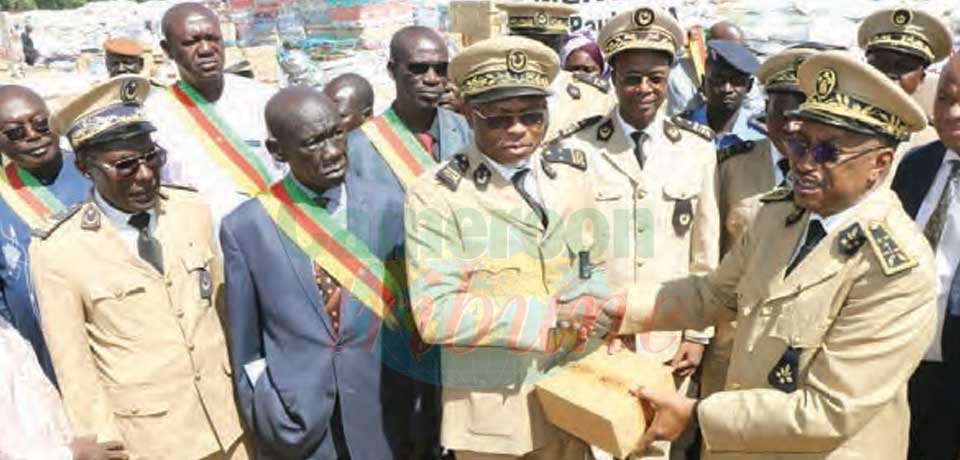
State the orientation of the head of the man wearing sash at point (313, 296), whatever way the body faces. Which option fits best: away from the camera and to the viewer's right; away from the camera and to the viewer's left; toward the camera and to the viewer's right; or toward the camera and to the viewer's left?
toward the camera and to the viewer's right

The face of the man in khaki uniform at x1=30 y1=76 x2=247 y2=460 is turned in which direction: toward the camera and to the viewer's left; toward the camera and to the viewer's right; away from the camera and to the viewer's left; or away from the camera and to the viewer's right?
toward the camera and to the viewer's right

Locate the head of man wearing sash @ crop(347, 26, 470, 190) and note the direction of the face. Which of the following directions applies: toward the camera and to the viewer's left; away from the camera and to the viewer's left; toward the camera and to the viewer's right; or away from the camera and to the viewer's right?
toward the camera and to the viewer's right

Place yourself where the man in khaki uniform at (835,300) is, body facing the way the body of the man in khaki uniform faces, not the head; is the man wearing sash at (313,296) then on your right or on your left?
on your right

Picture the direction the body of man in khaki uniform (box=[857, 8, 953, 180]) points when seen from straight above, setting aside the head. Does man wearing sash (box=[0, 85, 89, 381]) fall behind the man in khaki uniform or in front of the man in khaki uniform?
in front

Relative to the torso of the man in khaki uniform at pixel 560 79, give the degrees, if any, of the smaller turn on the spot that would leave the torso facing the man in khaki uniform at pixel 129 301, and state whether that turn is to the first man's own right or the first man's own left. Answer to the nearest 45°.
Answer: approximately 45° to the first man's own right

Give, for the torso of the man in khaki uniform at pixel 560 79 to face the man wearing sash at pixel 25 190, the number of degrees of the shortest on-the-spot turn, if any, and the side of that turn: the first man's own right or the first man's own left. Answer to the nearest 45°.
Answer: approximately 45° to the first man's own right

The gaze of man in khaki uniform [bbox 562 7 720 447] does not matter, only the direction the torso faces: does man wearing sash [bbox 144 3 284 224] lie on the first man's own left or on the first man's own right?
on the first man's own right

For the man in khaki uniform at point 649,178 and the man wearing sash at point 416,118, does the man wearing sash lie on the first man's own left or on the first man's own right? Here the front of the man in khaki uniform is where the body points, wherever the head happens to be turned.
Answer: on the first man's own right

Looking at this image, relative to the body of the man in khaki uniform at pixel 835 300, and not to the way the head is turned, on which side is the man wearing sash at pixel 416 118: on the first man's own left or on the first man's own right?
on the first man's own right

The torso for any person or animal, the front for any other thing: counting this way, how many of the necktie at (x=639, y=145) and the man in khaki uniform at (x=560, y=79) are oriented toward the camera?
2

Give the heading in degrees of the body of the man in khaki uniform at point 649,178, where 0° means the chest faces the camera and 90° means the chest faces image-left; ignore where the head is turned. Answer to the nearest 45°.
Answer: approximately 0°

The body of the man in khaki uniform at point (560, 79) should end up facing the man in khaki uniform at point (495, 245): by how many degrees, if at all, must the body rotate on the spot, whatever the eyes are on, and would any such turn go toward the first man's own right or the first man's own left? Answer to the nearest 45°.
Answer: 0° — they already face them

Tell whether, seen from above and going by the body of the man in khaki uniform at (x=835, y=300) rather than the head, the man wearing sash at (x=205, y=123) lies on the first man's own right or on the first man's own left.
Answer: on the first man's own right

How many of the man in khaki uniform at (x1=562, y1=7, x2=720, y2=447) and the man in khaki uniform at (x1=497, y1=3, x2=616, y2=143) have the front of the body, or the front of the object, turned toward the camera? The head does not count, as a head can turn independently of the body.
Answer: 2
